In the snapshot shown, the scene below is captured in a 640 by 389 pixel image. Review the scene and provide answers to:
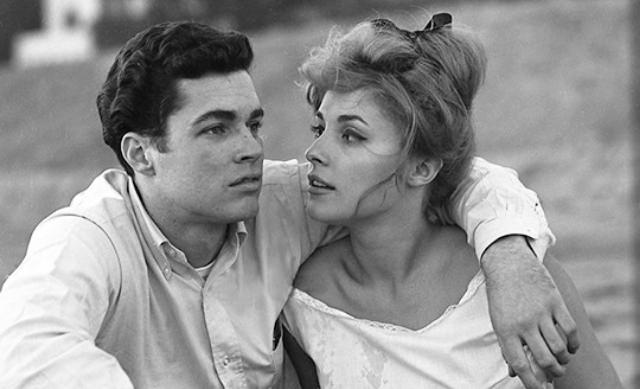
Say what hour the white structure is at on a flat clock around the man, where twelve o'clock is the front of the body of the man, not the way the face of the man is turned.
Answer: The white structure is roughly at 7 o'clock from the man.

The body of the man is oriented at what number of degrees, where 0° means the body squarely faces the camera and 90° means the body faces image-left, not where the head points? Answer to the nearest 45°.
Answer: approximately 315°
